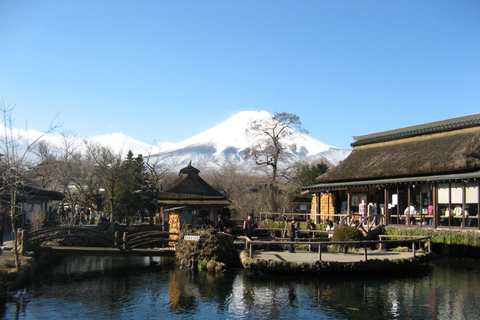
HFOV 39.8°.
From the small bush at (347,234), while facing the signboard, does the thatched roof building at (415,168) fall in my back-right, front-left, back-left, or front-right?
back-right

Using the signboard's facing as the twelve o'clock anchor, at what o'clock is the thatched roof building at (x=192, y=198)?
The thatched roof building is roughly at 6 o'clock from the signboard.

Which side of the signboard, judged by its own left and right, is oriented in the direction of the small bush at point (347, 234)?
left

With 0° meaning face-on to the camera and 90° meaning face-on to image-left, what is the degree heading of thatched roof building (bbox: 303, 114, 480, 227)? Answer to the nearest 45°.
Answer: approximately 45°

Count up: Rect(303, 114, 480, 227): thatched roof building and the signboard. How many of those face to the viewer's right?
0

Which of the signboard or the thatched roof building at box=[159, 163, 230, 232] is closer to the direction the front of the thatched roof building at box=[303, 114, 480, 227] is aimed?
the signboard

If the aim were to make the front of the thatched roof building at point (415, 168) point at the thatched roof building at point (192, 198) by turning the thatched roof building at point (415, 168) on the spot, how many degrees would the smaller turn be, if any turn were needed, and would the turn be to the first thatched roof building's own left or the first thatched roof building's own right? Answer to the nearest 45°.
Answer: approximately 45° to the first thatched roof building's own right

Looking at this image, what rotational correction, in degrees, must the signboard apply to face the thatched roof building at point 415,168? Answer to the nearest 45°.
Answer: approximately 135° to its left
